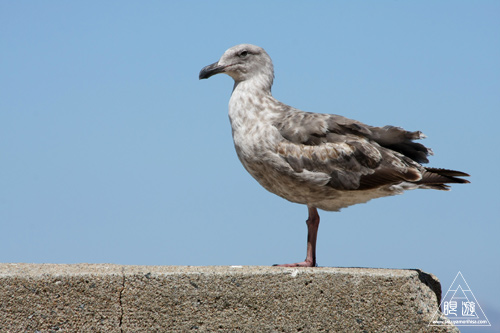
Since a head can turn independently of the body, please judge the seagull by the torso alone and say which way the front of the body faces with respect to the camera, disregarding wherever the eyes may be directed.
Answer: to the viewer's left
